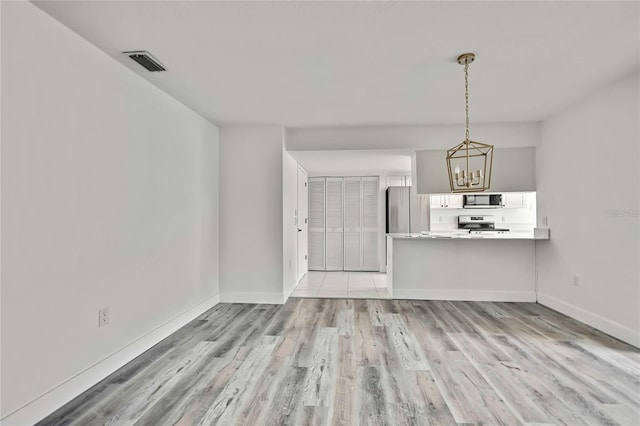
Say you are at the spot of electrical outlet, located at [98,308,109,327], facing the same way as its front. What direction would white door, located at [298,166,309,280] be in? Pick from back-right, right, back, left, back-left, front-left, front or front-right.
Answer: left

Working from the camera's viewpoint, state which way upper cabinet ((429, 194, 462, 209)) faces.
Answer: facing the viewer

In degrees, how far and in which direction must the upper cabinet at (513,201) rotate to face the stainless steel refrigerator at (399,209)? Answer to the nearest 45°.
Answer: approximately 45° to its right

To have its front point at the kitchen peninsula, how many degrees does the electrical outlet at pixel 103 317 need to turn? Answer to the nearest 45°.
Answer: approximately 45° to its left

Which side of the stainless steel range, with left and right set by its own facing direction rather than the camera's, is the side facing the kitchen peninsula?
front

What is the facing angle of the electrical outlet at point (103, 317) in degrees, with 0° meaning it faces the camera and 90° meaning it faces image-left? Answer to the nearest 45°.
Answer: approximately 315°

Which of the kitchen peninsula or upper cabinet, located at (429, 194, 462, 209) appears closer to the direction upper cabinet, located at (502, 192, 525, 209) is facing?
the kitchen peninsula

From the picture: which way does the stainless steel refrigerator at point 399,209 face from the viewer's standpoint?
toward the camera

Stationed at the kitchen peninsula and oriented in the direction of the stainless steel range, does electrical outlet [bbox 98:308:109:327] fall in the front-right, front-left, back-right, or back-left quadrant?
back-left
